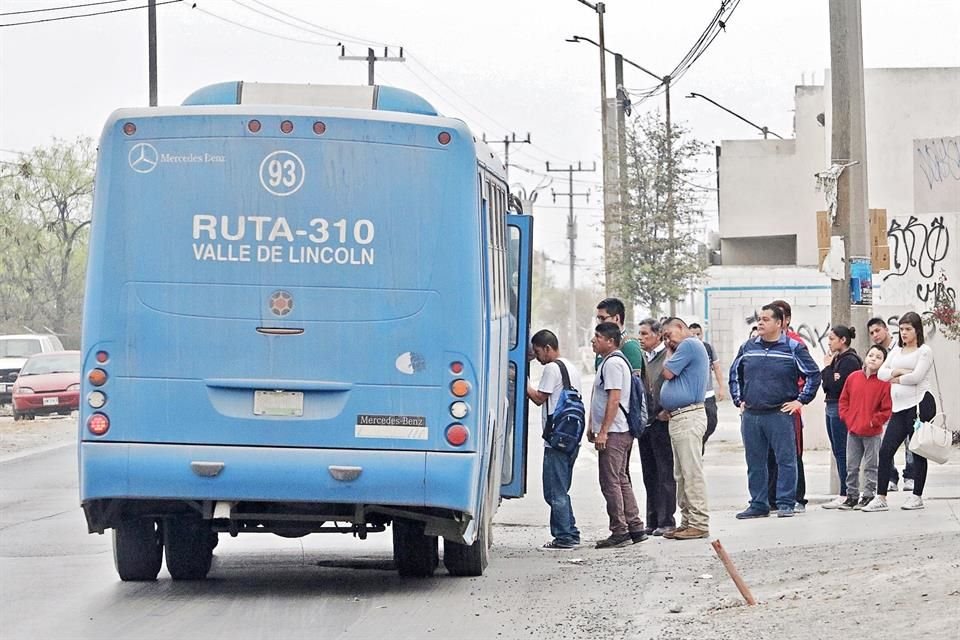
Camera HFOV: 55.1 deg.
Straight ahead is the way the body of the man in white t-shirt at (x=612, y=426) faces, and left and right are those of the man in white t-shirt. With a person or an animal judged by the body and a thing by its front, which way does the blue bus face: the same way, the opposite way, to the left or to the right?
to the right

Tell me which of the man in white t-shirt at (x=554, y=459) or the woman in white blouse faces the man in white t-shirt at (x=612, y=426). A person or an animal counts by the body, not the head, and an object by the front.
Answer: the woman in white blouse

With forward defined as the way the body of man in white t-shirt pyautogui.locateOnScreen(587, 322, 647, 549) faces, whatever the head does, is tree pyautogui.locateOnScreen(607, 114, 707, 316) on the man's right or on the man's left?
on the man's right

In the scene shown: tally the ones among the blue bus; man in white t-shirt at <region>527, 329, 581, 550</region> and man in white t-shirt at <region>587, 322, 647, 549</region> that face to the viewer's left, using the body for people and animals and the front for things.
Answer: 2

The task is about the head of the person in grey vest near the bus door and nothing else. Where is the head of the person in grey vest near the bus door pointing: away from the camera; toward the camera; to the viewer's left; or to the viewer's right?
to the viewer's left

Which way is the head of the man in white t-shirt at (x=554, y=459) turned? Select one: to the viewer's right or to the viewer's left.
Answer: to the viewer's left

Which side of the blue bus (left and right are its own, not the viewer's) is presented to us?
back

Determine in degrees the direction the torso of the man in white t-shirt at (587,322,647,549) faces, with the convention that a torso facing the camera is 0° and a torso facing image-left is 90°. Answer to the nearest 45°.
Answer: approximately 90°

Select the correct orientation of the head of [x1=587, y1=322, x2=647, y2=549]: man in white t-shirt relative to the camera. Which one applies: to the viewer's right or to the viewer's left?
to the viewer's left

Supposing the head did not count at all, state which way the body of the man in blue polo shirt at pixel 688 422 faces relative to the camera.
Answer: to the viewer's left

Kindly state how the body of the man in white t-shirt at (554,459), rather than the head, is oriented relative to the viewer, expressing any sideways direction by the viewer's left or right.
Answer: facing to the left of the viewer
